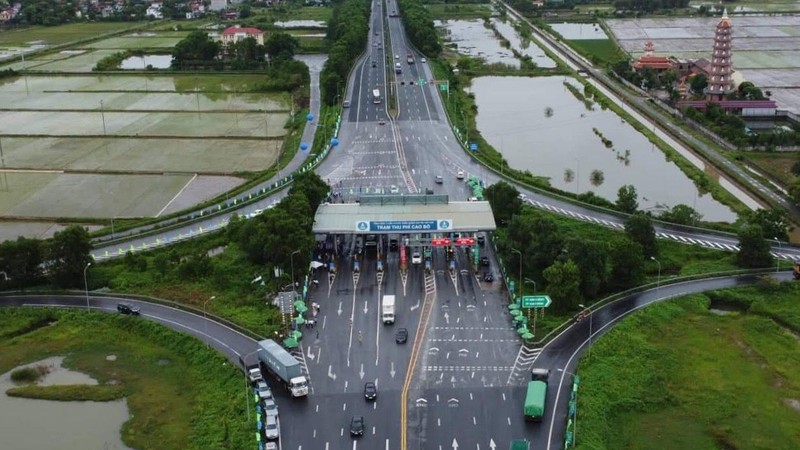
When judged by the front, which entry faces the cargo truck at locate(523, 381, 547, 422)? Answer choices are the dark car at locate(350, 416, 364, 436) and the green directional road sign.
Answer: the green directional road sign

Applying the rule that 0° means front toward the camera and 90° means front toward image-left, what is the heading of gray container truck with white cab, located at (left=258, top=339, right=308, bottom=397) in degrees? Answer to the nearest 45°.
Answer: approximately 315°

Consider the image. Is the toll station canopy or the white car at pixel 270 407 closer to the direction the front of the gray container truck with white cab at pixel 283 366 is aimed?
the white car

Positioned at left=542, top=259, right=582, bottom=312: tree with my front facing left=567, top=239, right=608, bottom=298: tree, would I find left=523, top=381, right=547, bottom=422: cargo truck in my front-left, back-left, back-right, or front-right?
back-right
